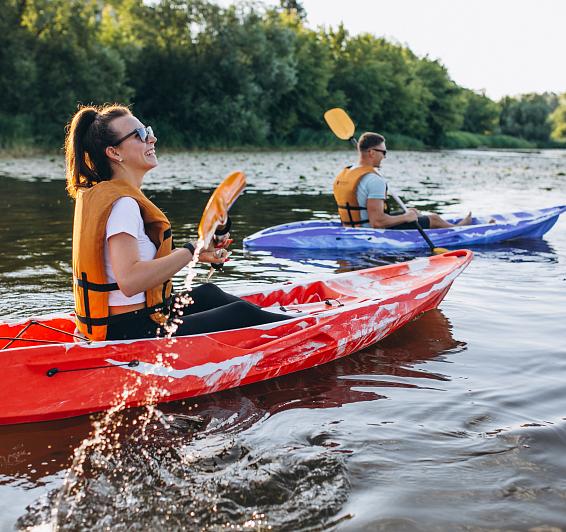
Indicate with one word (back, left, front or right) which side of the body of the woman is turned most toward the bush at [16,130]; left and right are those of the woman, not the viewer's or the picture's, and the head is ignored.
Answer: left

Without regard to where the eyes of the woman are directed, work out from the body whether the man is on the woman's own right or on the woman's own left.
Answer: on the woman's own left

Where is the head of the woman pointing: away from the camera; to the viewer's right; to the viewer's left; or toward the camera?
to the viewer's right

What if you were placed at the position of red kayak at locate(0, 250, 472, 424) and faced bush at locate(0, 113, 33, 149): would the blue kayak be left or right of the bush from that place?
right

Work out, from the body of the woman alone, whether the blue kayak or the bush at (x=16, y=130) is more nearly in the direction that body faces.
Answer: the blue kayak

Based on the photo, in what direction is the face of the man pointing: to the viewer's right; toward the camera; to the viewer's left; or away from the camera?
to the viewer's right

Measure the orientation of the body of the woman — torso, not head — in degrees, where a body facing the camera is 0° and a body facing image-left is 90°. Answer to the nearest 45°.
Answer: approximately 270°
